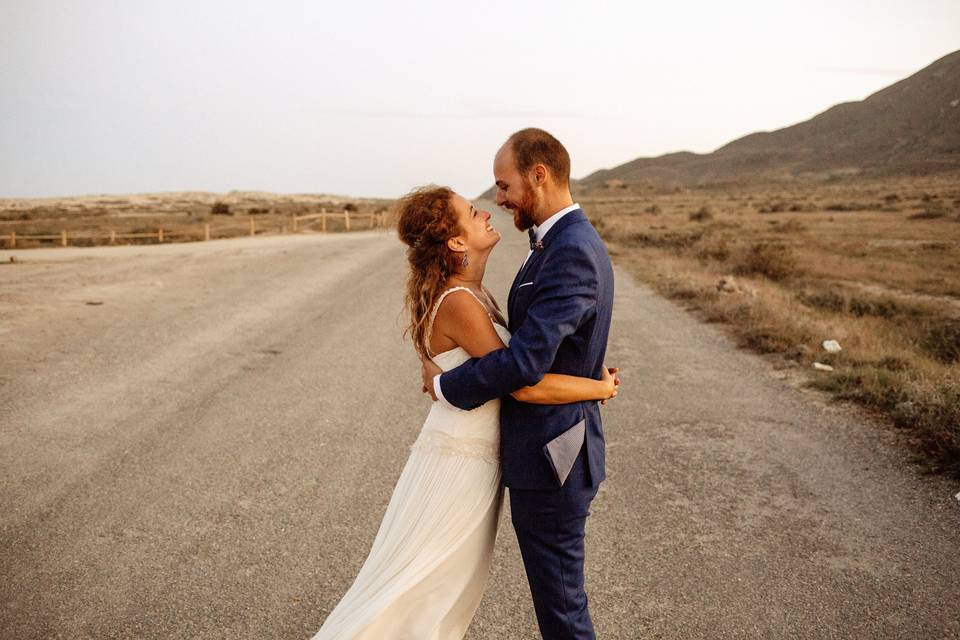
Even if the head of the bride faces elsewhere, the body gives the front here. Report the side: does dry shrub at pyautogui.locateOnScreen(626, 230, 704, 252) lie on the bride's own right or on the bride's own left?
on the bride's own left

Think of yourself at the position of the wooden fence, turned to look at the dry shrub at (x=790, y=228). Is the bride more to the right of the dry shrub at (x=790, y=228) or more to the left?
right

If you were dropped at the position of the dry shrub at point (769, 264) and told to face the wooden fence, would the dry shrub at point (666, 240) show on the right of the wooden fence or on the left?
right

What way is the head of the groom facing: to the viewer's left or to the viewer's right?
to the viewer's left

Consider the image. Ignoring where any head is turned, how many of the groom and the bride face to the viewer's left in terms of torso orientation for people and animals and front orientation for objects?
1

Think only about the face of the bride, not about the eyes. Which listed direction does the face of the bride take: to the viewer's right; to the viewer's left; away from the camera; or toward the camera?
to the viewer's right

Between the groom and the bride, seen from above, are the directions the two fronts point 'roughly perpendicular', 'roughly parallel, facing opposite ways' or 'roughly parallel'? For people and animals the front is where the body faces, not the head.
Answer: roughly parallel, facing opposite ways

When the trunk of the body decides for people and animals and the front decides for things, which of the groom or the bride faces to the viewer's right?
the bride

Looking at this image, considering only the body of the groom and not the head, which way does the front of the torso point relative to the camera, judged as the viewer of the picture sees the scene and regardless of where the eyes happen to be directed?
to the viewer's left

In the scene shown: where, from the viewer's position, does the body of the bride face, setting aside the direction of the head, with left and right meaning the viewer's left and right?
facing to the right of the viewer
